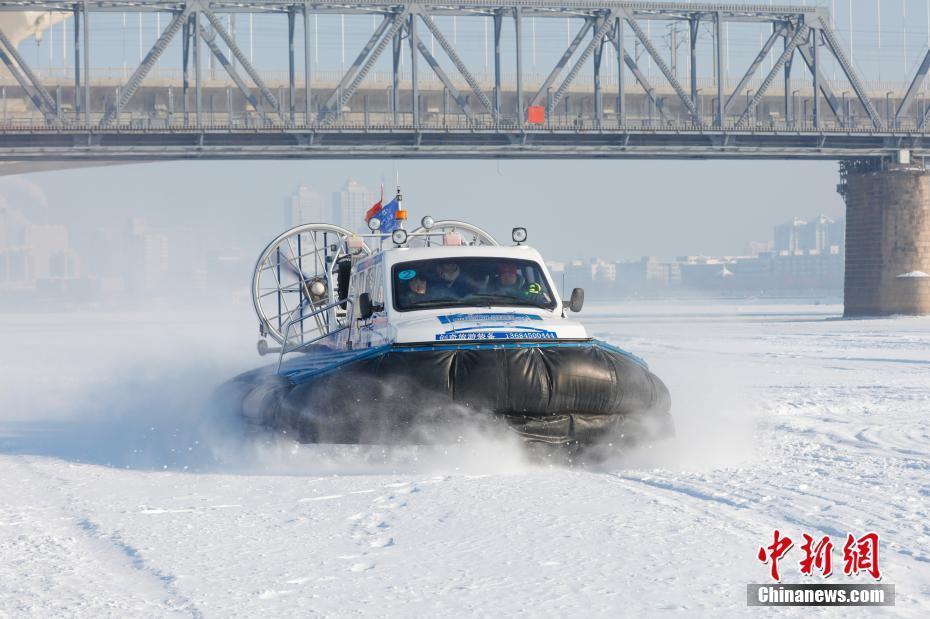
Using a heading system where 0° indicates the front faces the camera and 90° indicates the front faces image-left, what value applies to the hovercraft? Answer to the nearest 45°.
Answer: approximately 315°

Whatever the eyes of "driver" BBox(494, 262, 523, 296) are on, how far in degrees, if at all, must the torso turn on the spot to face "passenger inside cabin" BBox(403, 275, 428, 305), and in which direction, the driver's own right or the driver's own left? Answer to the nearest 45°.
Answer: approximately 90° to the driver's own right

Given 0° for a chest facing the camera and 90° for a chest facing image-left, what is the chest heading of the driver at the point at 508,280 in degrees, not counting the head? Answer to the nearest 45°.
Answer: approximately 0°
